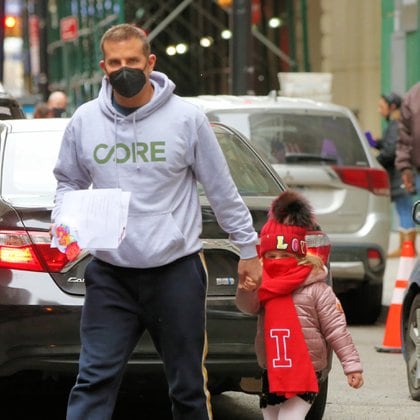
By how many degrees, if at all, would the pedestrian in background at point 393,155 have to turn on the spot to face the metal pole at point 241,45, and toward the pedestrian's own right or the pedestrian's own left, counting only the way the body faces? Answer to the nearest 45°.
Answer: approximately 45° to the pedestrian's own right

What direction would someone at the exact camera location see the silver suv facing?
facing away from the viewer

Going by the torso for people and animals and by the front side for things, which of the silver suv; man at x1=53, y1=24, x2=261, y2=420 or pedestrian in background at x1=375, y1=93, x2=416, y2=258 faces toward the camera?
the man

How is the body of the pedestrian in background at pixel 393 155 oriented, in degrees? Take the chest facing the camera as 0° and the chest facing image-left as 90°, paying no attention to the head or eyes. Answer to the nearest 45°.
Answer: approximately 90°

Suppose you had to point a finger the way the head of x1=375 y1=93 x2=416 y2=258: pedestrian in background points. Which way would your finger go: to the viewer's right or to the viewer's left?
to the viewer's left

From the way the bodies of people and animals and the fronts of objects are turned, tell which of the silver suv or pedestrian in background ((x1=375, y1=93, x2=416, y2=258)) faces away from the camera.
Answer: the silver suv

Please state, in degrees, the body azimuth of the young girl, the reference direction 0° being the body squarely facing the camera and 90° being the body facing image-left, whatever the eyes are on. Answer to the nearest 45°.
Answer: approximately 45°

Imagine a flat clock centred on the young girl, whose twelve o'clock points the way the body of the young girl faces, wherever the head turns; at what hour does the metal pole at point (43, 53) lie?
The metal pole is roughly at 4 o'clock from the young girl.

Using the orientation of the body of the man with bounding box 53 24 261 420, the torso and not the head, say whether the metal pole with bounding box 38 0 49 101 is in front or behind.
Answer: behind

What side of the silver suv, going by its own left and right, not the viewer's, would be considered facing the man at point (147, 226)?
back

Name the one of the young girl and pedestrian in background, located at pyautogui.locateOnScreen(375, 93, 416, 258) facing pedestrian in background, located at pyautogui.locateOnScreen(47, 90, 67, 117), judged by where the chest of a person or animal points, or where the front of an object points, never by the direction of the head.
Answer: pedestrian in background, located at pyautogui.locateOnScreen(375, 93, 416, 258)

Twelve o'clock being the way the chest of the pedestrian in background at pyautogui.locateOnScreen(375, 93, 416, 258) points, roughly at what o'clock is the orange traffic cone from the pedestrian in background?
The orange traffic cone is roughly at 9 o'clock from the pedestrian in background.

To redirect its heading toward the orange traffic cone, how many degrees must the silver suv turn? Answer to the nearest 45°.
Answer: approximately 180°
